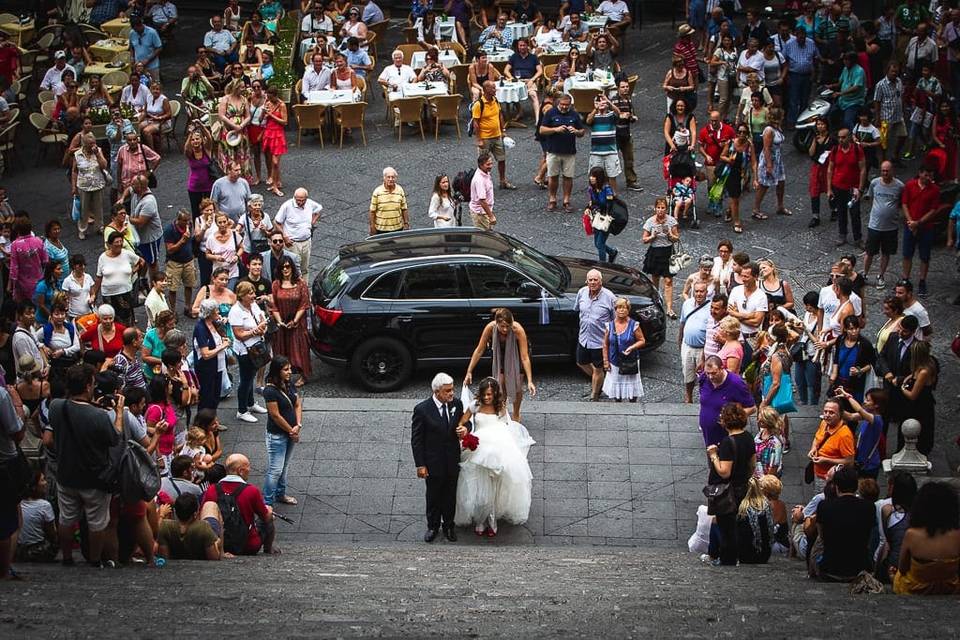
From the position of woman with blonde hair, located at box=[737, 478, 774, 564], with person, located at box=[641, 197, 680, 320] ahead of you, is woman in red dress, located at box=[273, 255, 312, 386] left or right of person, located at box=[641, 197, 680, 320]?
left

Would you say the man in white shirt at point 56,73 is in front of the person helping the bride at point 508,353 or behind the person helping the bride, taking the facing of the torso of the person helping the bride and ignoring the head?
behind

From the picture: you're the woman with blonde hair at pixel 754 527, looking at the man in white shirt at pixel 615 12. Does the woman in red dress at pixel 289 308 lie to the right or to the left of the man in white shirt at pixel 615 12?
left

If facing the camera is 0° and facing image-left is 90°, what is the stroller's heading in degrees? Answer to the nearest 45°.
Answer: approximately 0°

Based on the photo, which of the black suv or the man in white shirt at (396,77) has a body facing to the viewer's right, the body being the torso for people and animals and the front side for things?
the black suv

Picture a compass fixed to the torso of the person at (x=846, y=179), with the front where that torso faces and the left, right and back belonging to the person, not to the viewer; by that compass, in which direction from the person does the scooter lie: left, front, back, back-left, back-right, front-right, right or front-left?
back

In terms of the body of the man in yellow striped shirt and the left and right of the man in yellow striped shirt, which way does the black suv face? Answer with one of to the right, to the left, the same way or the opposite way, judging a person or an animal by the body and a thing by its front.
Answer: to the left

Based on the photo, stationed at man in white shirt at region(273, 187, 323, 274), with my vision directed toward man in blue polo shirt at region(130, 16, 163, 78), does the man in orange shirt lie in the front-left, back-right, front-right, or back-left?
back-right

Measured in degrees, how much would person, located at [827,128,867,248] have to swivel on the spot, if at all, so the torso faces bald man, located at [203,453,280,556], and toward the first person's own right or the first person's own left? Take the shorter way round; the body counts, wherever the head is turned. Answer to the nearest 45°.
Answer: approximately 45° to the first person's own right

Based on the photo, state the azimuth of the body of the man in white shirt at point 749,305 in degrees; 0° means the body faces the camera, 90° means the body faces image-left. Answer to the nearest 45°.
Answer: approximately 45°
